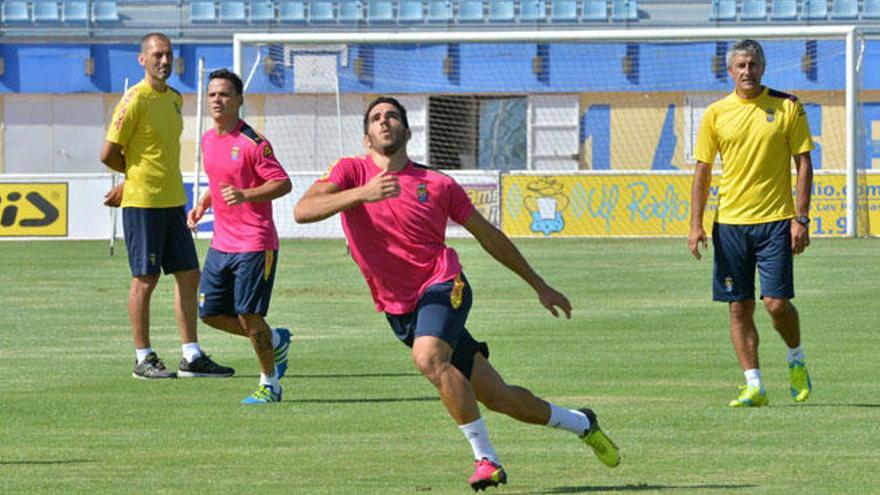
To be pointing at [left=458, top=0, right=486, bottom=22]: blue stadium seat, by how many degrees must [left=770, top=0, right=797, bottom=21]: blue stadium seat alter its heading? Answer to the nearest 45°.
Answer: approximately 90° to its right

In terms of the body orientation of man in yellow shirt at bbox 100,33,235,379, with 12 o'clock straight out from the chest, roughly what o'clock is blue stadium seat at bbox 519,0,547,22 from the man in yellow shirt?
The blue stadium seat is roughly at 8 o'clock from the man in yellow shirt.

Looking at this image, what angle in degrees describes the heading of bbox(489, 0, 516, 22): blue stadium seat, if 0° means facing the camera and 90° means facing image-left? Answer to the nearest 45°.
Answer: approximately 0°

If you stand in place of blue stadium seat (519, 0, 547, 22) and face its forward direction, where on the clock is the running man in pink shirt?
The running man in pink shirt is roughly at 12 o'clock from the blue stadium seat.

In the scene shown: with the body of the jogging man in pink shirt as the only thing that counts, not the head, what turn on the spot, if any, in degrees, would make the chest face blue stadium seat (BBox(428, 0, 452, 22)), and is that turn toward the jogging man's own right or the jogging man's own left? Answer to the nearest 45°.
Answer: approximately 135° to the jogging man's own right

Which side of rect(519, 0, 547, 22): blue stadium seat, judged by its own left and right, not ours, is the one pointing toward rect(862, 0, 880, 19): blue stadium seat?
left
